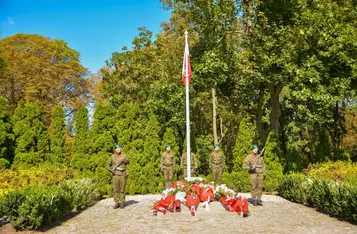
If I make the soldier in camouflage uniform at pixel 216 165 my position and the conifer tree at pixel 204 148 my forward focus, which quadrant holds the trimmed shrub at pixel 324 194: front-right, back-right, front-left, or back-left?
back-right

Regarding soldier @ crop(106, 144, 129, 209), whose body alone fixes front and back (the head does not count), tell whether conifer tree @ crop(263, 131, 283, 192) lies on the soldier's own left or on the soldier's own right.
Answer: on the soldier's own left

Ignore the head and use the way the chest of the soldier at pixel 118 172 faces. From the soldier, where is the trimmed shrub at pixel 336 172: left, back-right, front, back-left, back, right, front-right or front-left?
left

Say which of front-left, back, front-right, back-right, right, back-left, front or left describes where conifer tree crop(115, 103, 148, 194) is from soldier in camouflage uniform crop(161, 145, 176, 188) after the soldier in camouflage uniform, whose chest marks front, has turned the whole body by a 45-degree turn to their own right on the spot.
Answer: right

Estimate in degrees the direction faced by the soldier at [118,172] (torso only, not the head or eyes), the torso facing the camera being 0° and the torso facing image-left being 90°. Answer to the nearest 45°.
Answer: approximately 0°

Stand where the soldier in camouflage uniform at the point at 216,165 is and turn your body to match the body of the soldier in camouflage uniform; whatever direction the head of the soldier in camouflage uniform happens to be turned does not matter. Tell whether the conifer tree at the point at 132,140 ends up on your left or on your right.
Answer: on your right

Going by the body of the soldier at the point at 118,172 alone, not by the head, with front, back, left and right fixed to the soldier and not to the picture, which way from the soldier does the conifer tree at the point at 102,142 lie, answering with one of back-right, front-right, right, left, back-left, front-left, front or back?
back

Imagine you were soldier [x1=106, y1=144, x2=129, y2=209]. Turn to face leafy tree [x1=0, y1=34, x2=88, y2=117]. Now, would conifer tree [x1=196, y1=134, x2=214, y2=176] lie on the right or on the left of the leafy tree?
right

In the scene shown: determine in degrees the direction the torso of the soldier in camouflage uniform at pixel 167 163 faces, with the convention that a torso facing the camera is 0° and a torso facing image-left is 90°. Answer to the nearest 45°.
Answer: approximately 0°

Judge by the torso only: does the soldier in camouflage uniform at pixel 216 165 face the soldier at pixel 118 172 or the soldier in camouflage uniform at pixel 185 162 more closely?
the soldier

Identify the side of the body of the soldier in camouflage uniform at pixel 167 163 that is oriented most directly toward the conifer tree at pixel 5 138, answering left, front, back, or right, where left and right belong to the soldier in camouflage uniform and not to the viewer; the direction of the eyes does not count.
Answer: right

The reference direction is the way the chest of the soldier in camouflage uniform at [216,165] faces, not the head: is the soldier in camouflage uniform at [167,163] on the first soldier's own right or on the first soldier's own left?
on the first soldier's own right

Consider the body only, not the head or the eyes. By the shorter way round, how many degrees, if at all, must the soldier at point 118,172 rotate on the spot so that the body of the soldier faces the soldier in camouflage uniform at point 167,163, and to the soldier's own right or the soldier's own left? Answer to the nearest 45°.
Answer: approximately 135° to the soldier's own left
